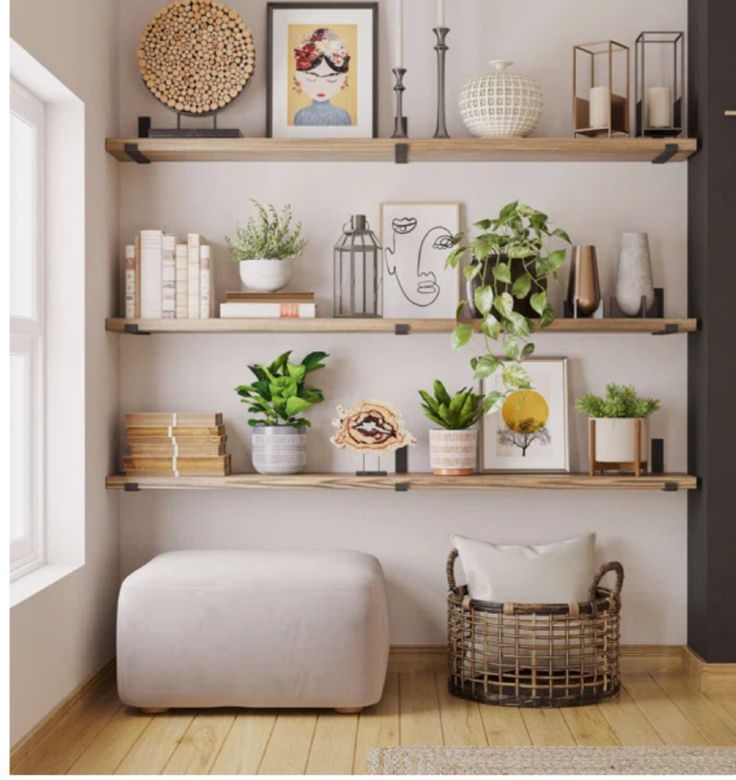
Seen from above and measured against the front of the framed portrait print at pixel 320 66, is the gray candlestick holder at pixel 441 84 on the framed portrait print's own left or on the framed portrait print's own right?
on the framed portrait print's own left

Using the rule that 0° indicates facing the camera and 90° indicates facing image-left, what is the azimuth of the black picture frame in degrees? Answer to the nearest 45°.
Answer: approximately 0°
